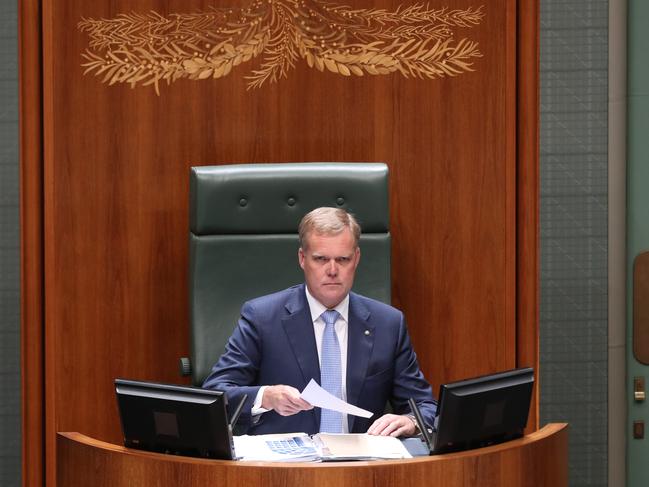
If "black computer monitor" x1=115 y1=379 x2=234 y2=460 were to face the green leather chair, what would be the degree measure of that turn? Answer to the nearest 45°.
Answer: approximately 45° to its left

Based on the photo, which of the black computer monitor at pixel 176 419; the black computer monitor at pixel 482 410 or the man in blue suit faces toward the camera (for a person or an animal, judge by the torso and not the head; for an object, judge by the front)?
the man in blue suit

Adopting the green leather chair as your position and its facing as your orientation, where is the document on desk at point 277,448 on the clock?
The document on desk is roughly at 12 o'clock from the green leather chair.

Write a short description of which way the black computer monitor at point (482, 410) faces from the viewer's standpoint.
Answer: facing away from the viewer and to the left of the viewer

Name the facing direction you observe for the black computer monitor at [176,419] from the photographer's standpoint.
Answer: facing away from the viewer and to the right of the viewer

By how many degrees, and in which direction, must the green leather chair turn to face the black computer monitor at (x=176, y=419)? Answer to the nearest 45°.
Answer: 0° — it already faces it
